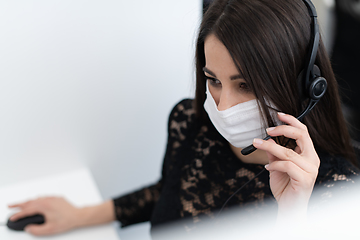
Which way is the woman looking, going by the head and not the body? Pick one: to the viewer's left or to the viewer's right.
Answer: to the viewer's left

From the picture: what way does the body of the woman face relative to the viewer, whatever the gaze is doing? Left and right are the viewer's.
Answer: facing the viewer and to the left of the viewer
